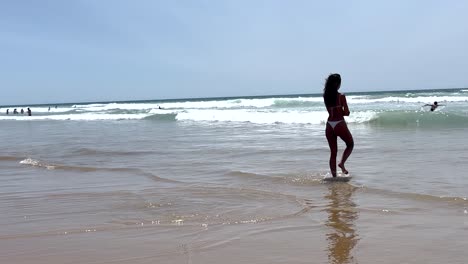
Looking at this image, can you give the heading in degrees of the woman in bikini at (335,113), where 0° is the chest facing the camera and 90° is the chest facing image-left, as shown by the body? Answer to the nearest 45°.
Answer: approximately 225°
